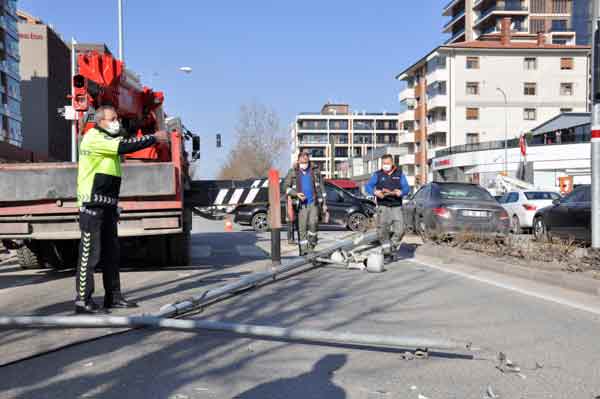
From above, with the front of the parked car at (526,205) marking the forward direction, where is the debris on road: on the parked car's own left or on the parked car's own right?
on the parked car's own left

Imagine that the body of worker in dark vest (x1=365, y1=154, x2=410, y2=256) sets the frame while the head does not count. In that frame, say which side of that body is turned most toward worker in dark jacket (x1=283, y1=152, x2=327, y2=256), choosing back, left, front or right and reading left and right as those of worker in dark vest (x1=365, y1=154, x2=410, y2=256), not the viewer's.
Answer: right

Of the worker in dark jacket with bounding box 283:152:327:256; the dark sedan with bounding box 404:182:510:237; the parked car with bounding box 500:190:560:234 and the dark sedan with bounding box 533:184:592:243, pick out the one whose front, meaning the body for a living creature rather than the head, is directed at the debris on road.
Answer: the worker in dark jacket

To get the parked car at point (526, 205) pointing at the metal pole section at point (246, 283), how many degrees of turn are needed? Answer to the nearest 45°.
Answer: approximately 135° to its left

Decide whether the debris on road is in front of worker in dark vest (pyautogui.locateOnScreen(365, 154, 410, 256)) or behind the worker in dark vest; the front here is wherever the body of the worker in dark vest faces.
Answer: in front

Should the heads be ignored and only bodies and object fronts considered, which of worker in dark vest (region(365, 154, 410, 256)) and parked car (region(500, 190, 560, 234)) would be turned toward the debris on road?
the worker in dark vest

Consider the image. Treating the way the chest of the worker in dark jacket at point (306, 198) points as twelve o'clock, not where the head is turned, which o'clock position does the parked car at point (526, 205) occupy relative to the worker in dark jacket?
The parked car is roughly at 7 o'clock from the worker in dark jacket.

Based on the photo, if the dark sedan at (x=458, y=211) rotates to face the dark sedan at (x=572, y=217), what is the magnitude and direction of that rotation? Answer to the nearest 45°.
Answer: approximately 135° to its right

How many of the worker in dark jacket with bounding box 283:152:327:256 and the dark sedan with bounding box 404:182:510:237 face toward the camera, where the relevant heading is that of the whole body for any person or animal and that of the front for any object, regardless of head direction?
1

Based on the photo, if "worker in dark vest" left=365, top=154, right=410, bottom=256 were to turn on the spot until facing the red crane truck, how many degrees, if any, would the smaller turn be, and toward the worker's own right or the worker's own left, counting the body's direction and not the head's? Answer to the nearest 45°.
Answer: approximately 45° to the worker's own right

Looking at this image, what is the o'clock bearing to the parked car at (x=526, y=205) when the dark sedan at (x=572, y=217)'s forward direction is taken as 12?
The parked car is roughly at 1 o'clock from the dark sedan.
